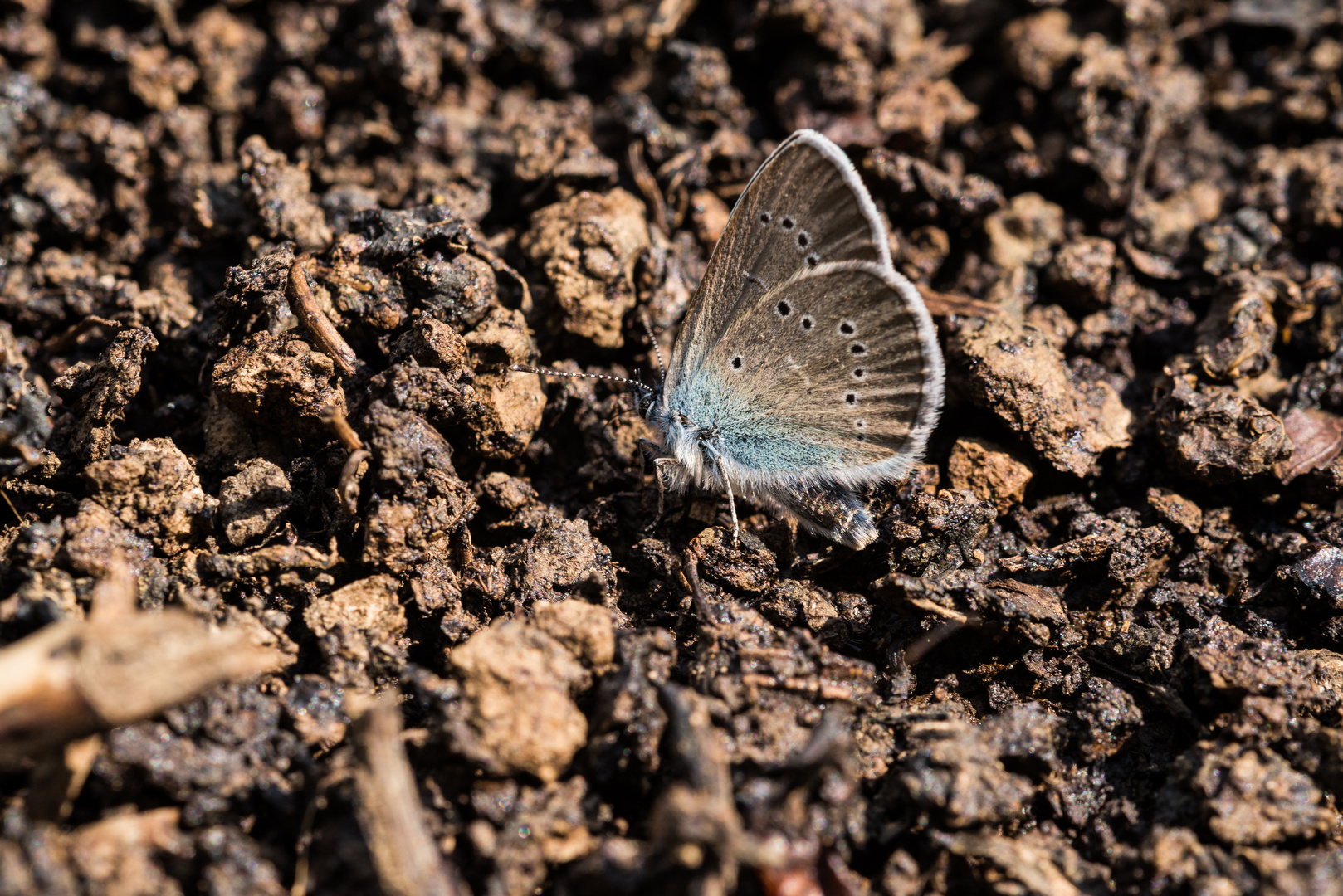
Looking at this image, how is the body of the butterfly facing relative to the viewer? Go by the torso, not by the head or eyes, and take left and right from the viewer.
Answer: facing to the left of the viewer
